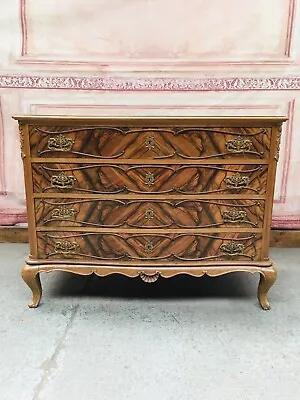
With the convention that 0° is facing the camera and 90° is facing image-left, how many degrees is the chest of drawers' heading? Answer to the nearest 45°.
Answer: approximately 0°
